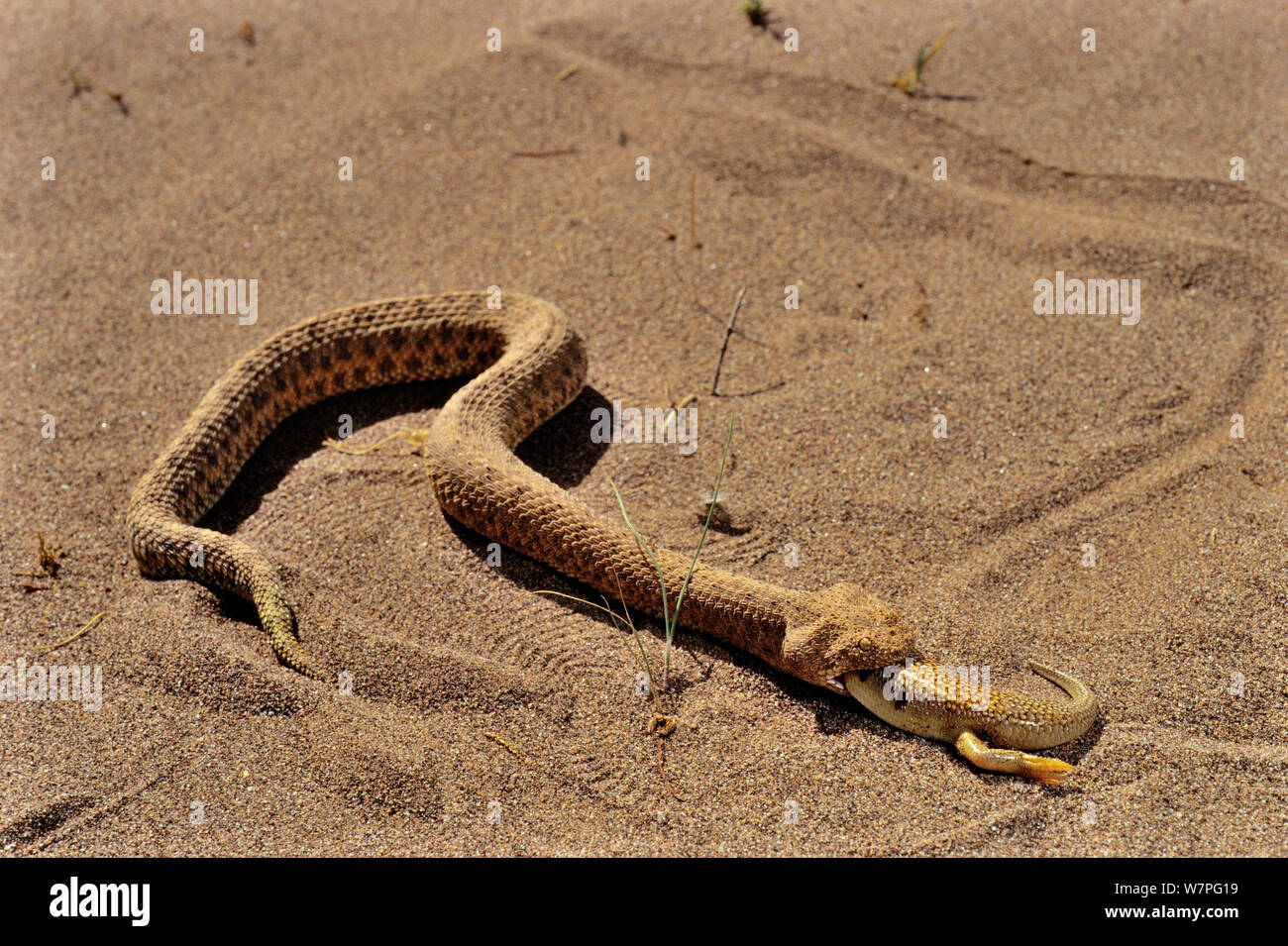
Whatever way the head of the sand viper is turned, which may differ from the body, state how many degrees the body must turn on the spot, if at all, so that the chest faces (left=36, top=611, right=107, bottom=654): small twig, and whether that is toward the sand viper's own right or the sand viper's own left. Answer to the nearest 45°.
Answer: approximately 135° to the sand viper's own right

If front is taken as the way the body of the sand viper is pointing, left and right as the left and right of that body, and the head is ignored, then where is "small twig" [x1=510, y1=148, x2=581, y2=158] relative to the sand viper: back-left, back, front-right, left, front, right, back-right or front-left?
back-left

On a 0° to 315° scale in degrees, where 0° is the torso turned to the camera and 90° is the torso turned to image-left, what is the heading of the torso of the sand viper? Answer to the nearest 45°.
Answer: approximately 315°

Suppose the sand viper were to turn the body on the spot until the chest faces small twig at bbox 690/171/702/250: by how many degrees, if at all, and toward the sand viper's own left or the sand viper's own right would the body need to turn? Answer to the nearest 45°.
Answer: approximately 135° to the sand viper's own left
